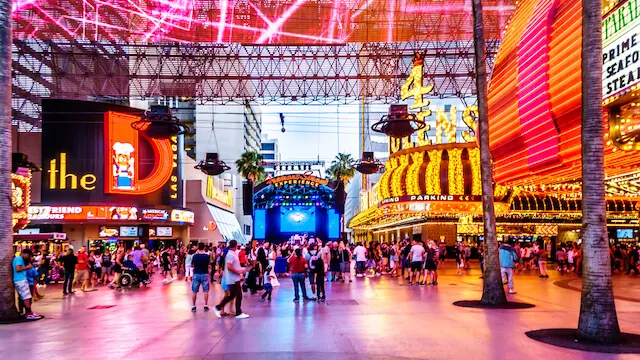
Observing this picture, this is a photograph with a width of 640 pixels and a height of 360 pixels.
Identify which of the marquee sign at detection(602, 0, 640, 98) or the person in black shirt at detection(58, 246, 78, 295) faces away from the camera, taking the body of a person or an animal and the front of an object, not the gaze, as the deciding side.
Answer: the person in black shirt

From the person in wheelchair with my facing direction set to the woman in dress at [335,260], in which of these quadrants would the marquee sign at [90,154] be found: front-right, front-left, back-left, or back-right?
back-left

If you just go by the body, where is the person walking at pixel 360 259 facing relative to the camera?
away from the camera

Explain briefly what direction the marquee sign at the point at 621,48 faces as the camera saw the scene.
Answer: facing the viewer and to the left of the viewer

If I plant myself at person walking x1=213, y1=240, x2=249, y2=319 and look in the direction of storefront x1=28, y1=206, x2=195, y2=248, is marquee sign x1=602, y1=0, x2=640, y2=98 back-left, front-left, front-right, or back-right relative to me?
back-right

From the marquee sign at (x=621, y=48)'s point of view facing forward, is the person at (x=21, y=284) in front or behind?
in front

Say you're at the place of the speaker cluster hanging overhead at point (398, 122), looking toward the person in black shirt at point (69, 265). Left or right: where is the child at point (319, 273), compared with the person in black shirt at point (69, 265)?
left

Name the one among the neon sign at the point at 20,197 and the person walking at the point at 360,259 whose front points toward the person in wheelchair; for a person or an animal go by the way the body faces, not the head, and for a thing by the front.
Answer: the neon sign

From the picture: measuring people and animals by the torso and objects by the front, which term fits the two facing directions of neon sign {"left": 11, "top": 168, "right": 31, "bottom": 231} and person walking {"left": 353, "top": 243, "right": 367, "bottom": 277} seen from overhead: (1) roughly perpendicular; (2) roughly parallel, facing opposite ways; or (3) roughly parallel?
roughly perpendicular
